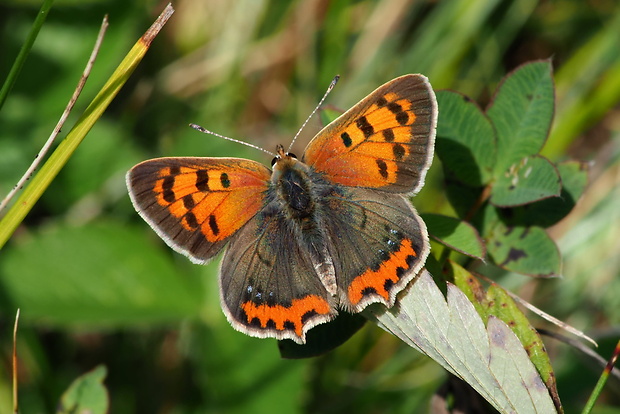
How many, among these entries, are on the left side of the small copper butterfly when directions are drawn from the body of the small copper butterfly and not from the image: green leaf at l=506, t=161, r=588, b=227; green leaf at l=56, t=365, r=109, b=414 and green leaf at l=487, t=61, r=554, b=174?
1

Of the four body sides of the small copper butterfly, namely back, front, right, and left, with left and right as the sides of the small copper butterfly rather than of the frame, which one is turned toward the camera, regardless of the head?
back

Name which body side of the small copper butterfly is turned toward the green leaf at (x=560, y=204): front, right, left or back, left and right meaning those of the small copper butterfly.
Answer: right

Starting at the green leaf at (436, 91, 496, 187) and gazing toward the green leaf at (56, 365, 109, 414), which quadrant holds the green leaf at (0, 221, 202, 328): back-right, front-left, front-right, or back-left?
front-right

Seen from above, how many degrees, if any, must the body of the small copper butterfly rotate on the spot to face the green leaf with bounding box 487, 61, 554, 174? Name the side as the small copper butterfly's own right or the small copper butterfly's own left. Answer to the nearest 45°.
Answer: approximately 90° to the small copper butterfly's own right

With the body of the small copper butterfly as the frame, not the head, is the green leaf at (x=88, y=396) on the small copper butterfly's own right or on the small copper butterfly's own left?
on the small copper butterfly's own left
